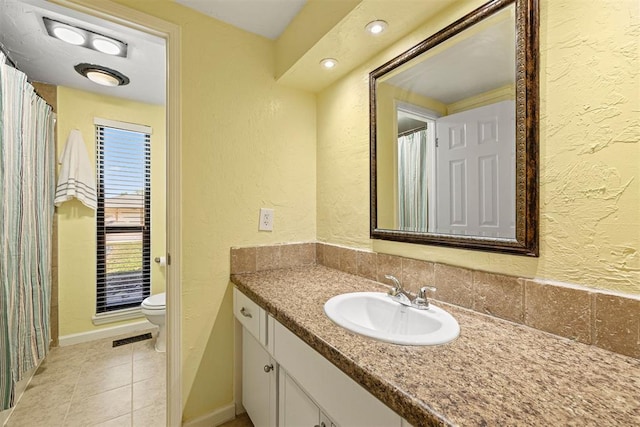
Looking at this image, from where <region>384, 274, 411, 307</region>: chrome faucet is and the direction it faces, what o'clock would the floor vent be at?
The floor vent is roughly at 2 o'clock from the chrome faucet.

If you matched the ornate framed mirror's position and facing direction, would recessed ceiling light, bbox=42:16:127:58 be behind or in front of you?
in front

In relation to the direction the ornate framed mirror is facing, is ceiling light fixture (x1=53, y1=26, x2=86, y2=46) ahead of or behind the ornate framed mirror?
ahead

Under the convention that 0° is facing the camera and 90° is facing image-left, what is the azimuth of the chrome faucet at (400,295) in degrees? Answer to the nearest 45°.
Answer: approximately 45°

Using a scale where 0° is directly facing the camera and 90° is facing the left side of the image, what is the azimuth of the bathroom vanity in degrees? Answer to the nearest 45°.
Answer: approximately 45°

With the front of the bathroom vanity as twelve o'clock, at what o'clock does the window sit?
The window is roughly at 2 o'clock from the bathroom vanity.

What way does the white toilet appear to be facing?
to the viewer's left

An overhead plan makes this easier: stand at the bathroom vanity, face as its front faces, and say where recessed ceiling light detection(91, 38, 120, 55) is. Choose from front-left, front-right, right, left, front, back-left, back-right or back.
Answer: front-right
